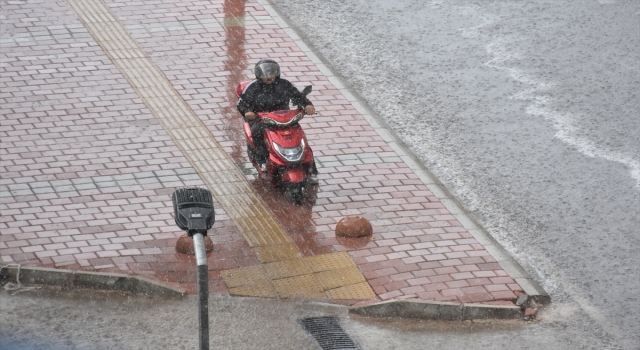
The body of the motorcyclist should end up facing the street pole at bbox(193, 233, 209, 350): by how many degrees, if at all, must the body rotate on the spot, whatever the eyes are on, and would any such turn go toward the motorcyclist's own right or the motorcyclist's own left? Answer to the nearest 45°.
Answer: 0° — they already face it

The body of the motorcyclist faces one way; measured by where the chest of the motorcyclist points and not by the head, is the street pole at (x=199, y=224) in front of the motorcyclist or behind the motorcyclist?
in front

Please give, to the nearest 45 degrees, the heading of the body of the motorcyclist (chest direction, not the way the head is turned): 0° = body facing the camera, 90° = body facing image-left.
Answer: approximately 0°

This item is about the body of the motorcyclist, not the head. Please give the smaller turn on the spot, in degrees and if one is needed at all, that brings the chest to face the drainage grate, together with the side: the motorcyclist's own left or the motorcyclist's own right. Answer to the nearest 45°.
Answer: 0° — they already face it
